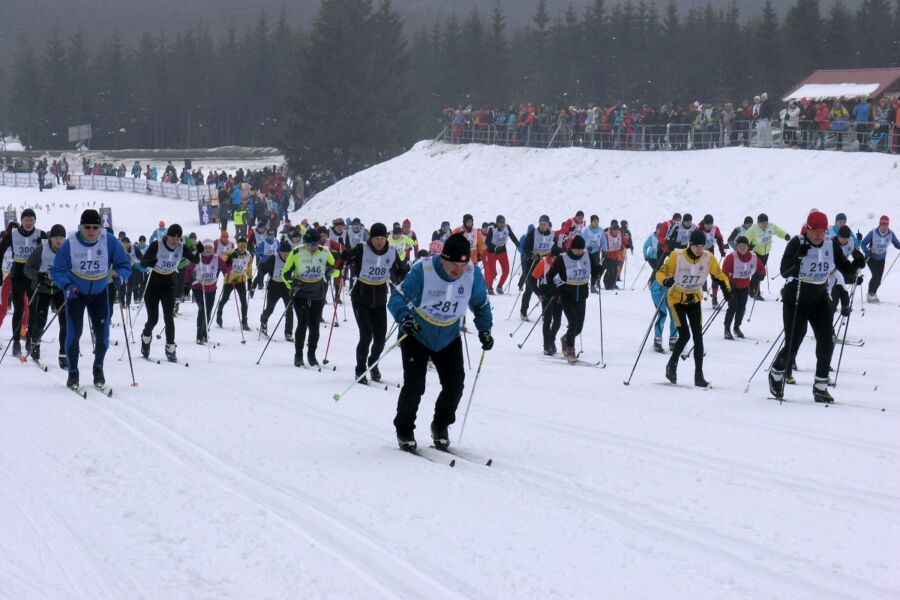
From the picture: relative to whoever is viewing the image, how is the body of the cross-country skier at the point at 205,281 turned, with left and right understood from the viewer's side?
facing the viewer

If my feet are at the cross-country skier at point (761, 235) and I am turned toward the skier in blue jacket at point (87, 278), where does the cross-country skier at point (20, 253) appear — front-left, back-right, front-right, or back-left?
front-right

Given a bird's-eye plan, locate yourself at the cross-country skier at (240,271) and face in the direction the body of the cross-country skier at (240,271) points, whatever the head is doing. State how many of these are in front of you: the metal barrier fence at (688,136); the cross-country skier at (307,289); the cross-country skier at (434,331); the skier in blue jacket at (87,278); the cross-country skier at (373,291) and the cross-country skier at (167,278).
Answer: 5

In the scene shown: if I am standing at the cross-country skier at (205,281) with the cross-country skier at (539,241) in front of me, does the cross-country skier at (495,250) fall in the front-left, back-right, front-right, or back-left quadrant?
front-left

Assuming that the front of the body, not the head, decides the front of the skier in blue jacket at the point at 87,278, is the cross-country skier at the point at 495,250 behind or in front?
behind

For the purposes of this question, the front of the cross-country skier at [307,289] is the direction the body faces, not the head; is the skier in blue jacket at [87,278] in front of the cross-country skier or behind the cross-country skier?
in front

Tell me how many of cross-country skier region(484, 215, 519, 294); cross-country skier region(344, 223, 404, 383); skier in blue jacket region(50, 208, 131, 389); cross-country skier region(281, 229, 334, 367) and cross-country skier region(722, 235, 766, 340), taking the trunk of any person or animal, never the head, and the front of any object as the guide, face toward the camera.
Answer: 5

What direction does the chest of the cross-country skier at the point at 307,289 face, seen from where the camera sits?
toward the camera

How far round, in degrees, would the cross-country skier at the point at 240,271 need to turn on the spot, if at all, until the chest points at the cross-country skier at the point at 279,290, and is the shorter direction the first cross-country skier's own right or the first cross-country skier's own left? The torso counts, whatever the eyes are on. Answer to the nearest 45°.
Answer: approximately 45° to the first cross-country skier's own left

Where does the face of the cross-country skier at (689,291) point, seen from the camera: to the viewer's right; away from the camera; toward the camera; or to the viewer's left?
toward the camera

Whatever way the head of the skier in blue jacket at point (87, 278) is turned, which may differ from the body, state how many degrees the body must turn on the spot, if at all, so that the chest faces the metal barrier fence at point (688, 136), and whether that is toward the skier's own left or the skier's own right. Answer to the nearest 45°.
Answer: approximately 135° to the skier's own left

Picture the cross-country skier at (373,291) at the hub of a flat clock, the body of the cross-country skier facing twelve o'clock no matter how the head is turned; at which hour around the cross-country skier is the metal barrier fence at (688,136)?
The metal barrier fence is roughly at 7 o'clock from the cross-country skier.

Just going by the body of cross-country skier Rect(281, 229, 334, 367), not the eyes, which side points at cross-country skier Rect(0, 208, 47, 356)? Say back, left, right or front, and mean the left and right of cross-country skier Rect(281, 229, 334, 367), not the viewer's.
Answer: right

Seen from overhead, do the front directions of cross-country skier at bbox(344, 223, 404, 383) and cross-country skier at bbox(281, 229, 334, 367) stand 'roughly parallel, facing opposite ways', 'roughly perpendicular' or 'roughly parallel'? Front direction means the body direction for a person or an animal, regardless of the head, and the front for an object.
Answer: roughly parallel

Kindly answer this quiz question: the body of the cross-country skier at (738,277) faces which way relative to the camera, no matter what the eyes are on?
toward the camera

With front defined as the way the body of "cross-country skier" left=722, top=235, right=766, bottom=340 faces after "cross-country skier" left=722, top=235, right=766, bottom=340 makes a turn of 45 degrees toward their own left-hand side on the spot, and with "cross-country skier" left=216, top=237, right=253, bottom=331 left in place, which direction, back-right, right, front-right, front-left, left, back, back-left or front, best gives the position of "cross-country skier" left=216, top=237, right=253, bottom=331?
back-right

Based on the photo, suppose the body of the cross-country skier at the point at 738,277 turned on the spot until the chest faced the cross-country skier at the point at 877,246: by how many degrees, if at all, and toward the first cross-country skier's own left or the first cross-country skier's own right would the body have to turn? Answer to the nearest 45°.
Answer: approximately 135° to the first cross-country skier's own left

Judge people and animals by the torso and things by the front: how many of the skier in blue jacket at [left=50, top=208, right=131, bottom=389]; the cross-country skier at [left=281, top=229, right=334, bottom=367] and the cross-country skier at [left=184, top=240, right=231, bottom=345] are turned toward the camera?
3

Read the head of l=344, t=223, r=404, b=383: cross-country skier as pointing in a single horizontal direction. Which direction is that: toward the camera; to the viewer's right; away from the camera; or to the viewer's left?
toward the camera
